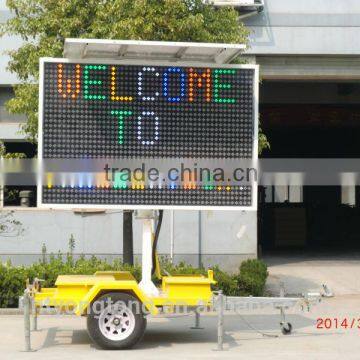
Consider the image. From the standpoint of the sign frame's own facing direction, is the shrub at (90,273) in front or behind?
behind

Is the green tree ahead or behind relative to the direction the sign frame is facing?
behind

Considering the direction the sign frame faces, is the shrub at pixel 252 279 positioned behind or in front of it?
behind

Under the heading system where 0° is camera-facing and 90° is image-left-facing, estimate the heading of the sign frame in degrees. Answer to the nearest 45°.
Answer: approximately 0°
